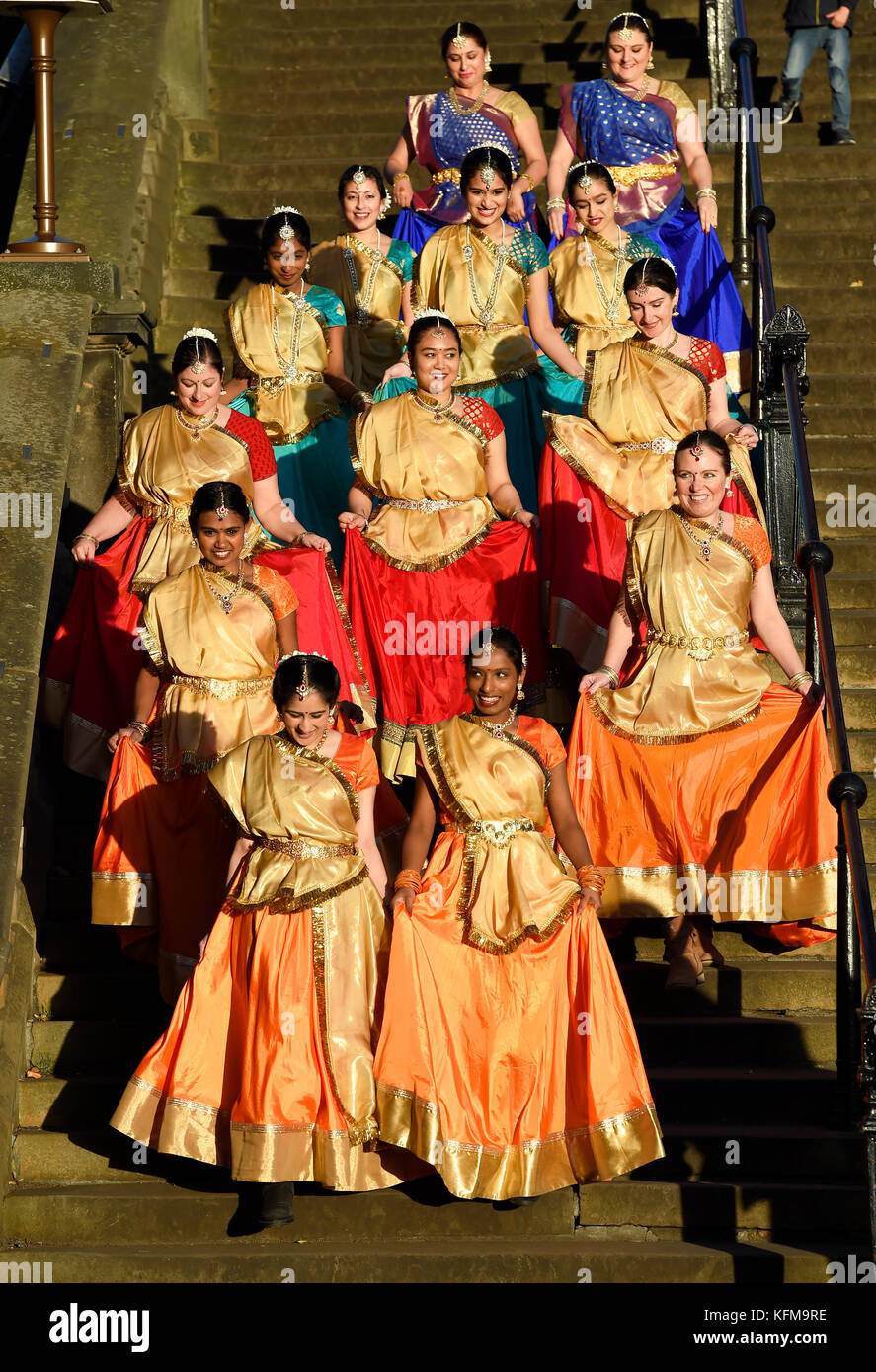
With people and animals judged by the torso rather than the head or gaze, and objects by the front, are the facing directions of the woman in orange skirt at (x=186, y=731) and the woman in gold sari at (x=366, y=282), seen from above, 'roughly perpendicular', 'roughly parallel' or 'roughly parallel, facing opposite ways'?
roughly parallel

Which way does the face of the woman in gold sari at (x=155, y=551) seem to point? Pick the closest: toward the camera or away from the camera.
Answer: toward the camera

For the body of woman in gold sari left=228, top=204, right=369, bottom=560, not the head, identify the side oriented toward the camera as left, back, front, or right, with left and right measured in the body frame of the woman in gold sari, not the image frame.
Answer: front

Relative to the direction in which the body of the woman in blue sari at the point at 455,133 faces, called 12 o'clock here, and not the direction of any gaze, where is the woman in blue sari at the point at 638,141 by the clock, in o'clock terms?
the woman in blue sari at the point at 638,141 is roughly at 9 o'clock from the woman in blue sari at the point at 455,133.

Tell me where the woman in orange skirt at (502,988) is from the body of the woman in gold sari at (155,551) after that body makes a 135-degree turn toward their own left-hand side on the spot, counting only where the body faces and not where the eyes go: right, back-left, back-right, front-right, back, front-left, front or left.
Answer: right

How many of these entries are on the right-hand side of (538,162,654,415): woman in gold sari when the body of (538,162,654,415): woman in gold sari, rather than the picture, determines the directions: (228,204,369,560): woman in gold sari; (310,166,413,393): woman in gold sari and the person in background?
2

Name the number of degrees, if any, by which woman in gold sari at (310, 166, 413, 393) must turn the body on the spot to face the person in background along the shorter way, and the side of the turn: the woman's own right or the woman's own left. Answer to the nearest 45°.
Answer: approximately 135° to the woman's own left

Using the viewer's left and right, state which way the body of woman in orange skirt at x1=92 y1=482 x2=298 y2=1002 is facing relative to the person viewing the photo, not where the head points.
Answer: facing the viewer
